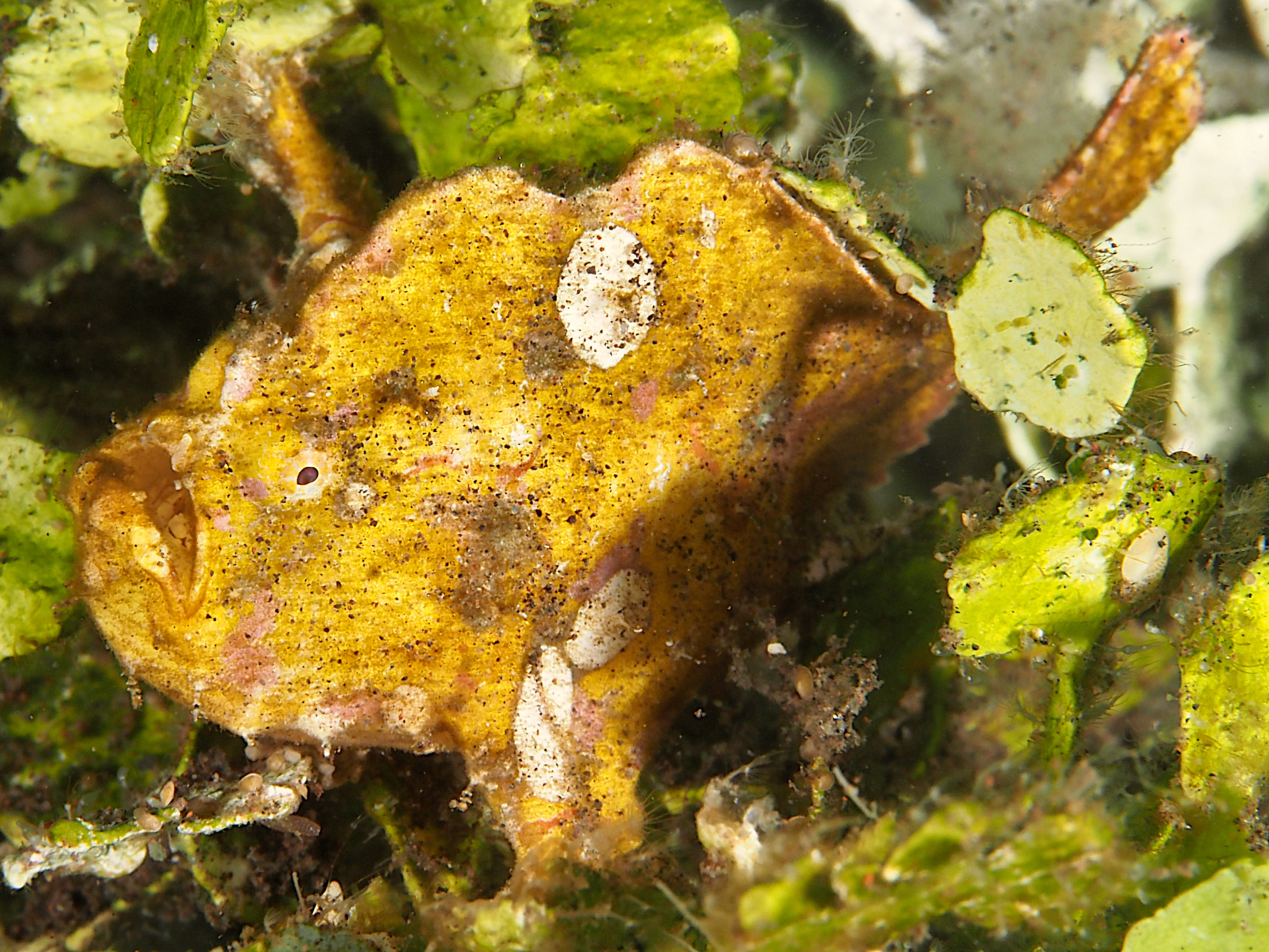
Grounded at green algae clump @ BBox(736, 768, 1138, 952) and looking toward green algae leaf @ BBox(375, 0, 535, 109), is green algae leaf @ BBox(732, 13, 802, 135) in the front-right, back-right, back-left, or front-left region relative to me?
front-right

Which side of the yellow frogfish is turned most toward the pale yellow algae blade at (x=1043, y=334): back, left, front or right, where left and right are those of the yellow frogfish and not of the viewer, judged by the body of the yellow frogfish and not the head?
back

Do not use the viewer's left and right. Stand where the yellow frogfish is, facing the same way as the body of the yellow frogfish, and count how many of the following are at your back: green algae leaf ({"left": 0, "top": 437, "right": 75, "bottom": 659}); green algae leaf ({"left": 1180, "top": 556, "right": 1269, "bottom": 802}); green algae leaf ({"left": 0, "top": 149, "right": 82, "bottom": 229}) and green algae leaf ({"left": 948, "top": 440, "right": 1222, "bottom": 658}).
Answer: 2

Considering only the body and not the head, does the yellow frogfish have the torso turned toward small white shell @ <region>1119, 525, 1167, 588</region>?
no

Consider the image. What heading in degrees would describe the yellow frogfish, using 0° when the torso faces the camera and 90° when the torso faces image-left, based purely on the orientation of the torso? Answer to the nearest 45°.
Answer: approximately 90°

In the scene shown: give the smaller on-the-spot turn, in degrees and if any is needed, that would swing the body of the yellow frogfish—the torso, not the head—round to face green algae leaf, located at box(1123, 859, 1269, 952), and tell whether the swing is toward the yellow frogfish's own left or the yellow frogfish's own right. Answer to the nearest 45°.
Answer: approximately 180°

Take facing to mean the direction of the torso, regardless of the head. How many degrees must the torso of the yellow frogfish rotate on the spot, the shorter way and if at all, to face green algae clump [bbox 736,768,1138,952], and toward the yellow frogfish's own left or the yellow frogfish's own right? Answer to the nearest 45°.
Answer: approximately 135° to the yellow frogfish's own left

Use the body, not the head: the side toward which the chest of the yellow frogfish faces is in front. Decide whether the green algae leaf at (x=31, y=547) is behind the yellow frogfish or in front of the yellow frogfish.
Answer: in front

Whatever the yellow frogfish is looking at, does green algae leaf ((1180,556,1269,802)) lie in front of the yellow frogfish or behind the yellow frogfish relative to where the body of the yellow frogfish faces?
behind

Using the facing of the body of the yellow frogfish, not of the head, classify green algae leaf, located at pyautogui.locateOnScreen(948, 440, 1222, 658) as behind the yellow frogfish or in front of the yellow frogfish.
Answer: behind

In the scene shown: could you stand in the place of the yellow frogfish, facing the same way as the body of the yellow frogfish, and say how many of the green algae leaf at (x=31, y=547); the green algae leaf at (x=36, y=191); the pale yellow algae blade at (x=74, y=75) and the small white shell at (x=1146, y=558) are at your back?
1

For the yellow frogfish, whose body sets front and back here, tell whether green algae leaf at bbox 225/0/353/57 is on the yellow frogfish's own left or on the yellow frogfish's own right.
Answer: on the yellow frogfish's own right

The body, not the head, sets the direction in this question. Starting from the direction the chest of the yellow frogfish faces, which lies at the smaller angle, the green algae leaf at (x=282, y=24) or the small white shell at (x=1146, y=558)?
the green algae leaf
